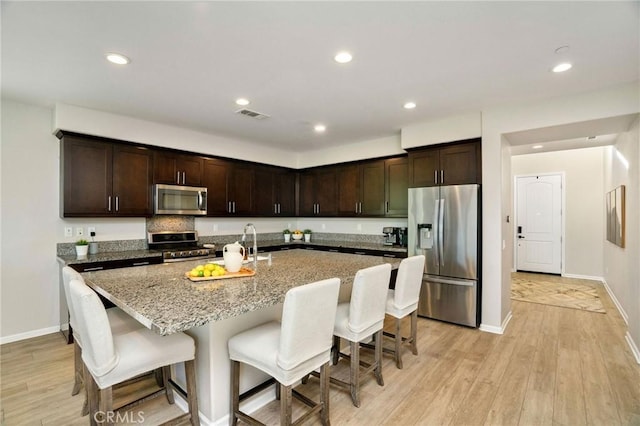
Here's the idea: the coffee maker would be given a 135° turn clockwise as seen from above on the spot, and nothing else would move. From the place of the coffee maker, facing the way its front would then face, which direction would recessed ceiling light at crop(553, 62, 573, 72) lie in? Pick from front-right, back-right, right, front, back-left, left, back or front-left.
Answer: back-right

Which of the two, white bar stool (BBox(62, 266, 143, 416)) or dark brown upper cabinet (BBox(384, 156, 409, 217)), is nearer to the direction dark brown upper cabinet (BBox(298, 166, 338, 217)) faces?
the white bar stool

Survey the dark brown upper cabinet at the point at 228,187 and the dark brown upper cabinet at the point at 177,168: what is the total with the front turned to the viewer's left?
0

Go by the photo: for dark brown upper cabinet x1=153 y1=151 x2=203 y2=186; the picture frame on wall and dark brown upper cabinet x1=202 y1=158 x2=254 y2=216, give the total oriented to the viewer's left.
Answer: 1

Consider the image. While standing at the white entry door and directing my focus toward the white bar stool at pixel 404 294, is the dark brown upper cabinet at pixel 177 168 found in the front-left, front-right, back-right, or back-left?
front-right

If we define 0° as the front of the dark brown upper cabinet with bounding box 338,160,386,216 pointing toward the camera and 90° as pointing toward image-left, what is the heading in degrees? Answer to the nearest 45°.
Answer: approximately 45°

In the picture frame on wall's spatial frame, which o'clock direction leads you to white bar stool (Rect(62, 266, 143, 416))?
The white bar stool is roughly at 10 o'clock from the picture frame on wall.

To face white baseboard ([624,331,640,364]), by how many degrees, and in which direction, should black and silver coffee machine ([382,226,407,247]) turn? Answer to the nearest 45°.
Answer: approximately 90° to its left

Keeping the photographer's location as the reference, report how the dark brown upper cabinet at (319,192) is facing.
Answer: facing the viewer and to the left of the viewer

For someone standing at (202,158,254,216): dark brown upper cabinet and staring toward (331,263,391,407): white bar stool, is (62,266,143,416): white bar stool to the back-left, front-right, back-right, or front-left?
front-right

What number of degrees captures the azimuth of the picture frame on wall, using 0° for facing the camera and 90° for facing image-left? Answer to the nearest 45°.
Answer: approximately 90°

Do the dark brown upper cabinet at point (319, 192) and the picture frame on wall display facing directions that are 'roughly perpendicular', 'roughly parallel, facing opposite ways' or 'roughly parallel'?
roughly perpendicular

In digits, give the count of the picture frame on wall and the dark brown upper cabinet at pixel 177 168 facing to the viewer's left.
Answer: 1

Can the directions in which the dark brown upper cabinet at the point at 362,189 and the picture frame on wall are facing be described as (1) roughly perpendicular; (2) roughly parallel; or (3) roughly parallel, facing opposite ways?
roughly perpendicular
